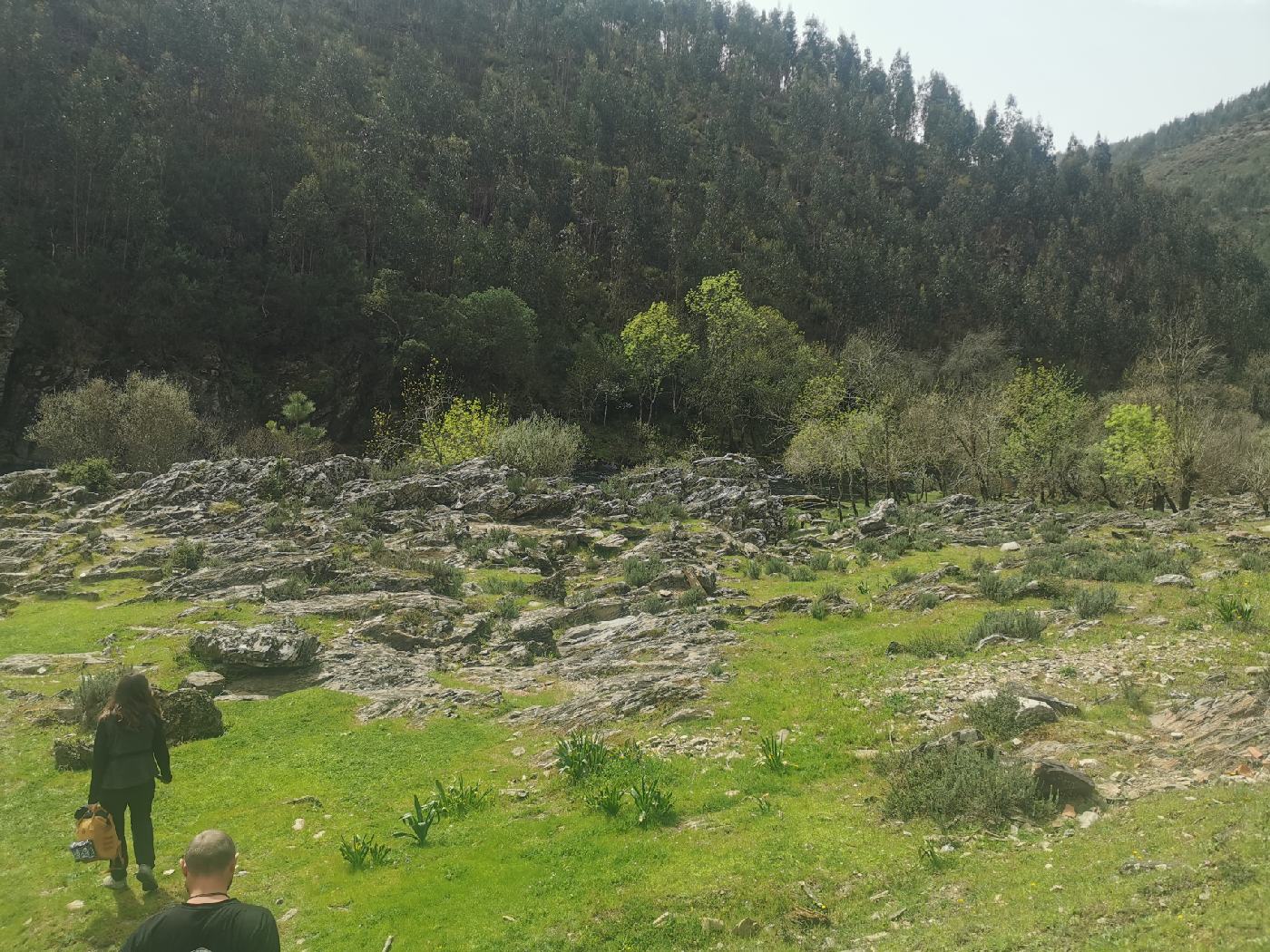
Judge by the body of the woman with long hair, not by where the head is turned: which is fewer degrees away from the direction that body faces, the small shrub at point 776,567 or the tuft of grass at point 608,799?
the small shrub

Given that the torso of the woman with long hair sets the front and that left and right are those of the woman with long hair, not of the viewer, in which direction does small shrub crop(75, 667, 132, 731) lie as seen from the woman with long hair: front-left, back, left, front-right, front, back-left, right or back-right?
front

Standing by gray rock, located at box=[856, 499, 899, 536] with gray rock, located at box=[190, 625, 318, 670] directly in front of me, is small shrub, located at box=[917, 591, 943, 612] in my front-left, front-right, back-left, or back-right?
front-left

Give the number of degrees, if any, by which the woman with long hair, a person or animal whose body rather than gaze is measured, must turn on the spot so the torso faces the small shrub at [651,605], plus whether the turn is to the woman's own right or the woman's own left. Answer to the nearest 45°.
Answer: approximately 45° to the woman's own right

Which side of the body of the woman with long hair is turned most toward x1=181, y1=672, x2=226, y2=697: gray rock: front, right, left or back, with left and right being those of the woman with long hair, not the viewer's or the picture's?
front

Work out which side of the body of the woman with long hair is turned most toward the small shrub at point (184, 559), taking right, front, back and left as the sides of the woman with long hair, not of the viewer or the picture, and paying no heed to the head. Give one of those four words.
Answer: front

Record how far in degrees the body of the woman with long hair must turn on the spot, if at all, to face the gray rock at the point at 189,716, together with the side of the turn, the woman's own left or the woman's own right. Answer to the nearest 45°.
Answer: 0° — they already face it

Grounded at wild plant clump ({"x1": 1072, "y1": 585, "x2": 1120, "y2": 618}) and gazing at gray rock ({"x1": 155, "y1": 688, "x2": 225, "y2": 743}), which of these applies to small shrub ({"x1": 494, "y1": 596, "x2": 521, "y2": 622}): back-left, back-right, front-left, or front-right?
front-right

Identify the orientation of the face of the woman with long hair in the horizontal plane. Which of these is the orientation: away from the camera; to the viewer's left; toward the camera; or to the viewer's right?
away from the camera

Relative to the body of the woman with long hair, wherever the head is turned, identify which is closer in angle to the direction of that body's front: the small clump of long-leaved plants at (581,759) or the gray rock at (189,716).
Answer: the gray rock

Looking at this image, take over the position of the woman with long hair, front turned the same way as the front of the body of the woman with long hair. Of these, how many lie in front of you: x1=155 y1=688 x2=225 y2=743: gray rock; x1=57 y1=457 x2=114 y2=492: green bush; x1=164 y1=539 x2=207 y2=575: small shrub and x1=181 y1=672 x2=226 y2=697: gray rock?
4

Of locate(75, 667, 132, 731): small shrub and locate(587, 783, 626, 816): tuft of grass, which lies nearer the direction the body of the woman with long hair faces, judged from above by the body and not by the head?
the small shrub

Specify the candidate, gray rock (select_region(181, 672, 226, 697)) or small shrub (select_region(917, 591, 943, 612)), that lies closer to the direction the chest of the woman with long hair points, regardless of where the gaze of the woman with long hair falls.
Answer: the gray rock

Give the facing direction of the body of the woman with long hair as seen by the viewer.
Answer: away from the camera
